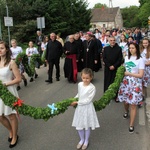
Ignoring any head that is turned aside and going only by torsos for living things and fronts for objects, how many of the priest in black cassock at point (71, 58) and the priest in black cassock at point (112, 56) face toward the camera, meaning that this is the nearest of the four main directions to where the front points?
2

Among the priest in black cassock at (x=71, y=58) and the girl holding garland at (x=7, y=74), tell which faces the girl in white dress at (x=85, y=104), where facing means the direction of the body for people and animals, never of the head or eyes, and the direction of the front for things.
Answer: the priest in black cassock

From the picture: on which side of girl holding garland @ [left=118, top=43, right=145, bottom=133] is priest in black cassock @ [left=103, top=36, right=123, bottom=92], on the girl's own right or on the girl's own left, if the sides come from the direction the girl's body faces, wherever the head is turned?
on the girl's own right

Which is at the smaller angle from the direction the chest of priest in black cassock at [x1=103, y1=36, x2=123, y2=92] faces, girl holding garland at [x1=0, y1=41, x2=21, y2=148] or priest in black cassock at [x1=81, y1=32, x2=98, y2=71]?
the girl holding garland

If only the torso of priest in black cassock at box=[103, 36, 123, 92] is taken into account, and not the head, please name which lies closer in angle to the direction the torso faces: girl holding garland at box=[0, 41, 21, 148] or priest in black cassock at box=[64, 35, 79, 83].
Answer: the girl holding garland
